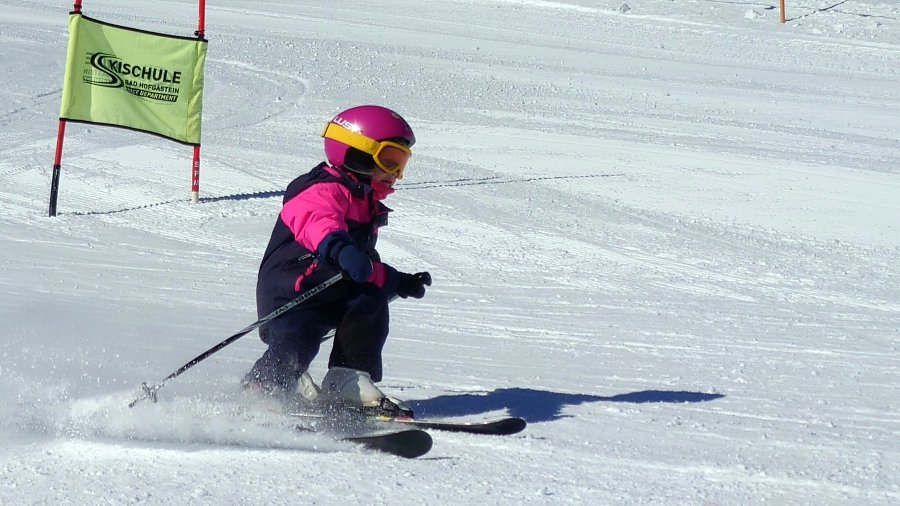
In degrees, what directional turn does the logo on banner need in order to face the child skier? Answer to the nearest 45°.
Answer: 0° — it already faces them

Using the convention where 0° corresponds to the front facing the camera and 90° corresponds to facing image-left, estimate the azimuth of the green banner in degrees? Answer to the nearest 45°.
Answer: approximately 0°

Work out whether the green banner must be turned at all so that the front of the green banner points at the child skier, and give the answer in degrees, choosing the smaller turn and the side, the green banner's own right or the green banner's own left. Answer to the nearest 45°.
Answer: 0° — it already faces them
